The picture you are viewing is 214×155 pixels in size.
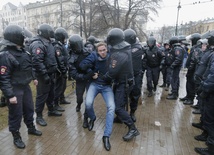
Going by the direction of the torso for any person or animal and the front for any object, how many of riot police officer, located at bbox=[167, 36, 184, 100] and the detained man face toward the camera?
1

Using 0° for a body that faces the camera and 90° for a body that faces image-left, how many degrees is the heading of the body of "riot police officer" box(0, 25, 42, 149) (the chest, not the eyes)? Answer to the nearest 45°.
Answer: approximately 315°

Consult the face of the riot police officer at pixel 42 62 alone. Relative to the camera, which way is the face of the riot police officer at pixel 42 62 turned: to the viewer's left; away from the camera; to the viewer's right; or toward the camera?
to the viewer's right

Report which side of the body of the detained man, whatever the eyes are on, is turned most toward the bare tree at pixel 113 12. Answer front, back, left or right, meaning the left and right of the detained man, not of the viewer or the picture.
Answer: back

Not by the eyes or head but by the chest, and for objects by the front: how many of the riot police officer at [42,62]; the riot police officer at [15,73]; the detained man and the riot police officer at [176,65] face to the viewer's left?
1

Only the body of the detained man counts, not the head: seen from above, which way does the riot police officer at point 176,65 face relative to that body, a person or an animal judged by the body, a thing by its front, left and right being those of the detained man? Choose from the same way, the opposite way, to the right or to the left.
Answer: to the right

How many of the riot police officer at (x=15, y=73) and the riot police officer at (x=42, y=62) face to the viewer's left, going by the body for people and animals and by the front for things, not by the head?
0

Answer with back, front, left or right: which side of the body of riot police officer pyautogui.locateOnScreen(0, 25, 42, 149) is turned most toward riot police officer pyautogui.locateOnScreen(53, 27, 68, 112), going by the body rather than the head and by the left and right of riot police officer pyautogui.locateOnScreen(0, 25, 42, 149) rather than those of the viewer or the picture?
left
